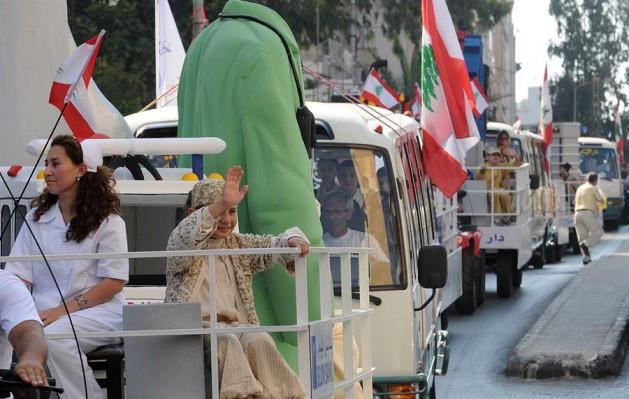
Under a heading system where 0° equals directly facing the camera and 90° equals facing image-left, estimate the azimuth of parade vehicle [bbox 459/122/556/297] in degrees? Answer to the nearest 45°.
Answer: approximately 45°

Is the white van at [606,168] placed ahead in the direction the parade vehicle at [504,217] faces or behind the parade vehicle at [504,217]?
behind

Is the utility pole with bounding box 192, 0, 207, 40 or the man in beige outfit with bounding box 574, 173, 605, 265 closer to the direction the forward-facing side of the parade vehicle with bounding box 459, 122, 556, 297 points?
the utility pole

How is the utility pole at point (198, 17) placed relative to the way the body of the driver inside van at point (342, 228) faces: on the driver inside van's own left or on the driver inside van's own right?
on the driver inside van's own right

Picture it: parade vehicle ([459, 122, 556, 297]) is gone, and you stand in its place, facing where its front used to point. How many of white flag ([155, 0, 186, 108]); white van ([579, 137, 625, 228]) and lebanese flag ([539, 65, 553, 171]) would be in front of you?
1

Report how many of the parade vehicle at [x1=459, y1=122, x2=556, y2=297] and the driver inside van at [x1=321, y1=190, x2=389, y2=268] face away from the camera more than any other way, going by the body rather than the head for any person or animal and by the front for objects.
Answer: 0
